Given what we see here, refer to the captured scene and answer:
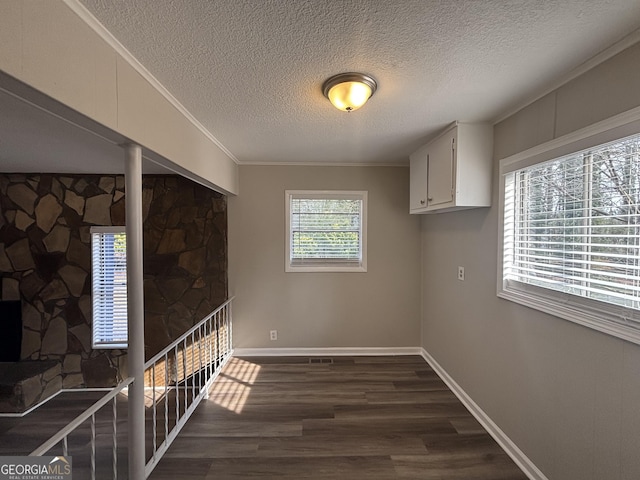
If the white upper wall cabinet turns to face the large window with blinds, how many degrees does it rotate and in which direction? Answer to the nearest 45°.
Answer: approximately 90° to its left

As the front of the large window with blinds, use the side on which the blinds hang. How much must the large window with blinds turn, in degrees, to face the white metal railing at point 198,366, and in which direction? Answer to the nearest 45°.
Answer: approximately 45° to its right

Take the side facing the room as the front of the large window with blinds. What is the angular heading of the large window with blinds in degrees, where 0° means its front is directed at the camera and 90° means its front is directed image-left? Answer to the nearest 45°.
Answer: approximately 45°

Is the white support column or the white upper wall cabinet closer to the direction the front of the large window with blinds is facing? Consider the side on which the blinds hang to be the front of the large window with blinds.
the white support column

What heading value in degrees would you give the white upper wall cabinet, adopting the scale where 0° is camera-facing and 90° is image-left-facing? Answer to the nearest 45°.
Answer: approximately 45°

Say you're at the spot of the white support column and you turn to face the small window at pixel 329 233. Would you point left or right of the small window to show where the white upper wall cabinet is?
right

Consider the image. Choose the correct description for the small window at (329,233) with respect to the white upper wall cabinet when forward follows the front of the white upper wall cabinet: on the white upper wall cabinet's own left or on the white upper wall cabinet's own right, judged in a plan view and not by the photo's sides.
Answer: on the white upper wall cabinet's own right
